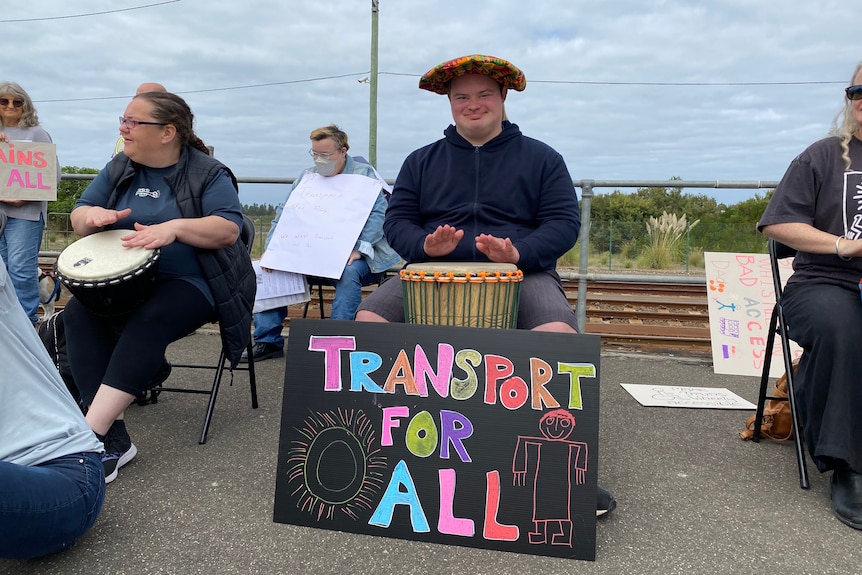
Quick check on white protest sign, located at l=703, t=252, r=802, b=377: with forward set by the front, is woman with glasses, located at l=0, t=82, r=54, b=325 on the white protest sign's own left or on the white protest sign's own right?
on the white protest sign's own right

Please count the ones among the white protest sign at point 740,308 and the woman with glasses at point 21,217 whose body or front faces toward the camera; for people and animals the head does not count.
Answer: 2

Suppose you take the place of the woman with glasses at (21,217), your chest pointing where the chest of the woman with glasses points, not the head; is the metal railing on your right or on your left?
on your left

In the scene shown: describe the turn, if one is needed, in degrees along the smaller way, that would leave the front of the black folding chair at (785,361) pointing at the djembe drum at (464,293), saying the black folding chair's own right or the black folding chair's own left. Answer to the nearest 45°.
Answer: approximately 90° to the black folding chair's own right

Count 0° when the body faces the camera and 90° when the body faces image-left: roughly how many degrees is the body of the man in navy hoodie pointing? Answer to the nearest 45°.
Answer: approximately 0°

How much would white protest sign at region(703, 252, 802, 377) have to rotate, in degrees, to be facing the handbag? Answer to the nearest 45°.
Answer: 0° — it already faces it

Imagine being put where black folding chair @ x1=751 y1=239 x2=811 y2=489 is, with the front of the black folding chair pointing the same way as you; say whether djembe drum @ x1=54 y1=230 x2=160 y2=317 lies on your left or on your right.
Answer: on your right
